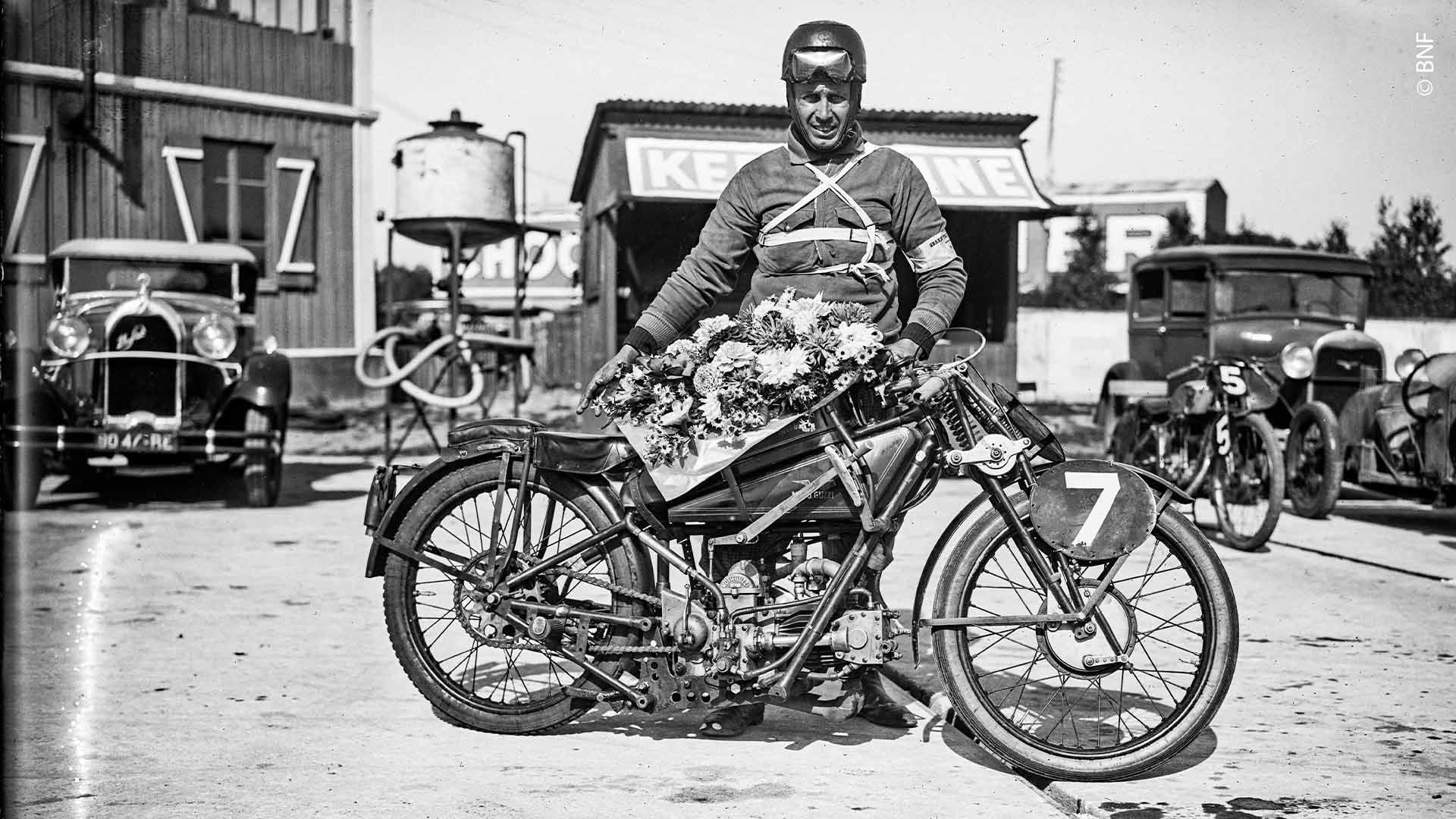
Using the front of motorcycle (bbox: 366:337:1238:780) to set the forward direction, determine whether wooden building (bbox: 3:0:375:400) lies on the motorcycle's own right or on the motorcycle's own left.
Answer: on the motorcycle's own left

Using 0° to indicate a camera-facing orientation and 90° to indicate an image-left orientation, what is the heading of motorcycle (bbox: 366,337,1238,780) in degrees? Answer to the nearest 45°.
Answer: approximately 270°

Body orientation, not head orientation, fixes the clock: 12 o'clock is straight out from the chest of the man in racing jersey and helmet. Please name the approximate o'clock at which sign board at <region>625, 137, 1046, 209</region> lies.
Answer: The sign board is roughly at 6 o'clock from the man in racing jersey and helmet.

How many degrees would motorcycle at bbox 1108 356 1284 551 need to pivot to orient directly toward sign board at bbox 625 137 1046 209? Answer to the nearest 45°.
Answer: approximately 180°

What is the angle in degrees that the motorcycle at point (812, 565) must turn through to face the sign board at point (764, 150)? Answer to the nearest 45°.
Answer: approximately 90° to its left

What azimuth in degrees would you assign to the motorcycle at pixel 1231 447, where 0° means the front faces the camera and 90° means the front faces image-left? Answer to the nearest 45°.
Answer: approximately 315°

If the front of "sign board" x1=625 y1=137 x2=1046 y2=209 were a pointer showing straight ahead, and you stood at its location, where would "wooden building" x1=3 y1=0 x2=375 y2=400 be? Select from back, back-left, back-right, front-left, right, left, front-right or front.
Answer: back-right

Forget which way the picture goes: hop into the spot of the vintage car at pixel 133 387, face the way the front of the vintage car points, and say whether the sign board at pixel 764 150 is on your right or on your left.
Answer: on your left

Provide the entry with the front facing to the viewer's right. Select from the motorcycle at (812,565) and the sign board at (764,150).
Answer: the motorcycle
